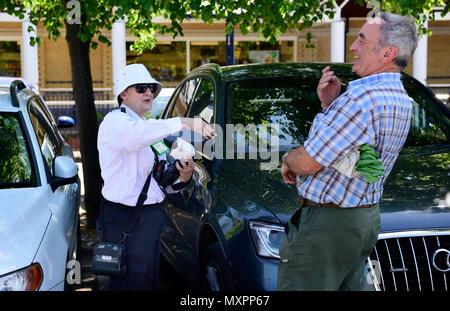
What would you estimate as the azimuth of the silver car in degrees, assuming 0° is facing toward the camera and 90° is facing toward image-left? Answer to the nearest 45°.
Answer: approximately 45°

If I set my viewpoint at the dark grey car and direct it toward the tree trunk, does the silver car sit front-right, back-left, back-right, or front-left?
front-left

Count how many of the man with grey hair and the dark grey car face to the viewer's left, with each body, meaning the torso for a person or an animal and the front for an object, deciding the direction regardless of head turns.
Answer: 1

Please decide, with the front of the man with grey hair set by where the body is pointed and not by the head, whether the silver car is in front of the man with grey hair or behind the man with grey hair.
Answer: in front

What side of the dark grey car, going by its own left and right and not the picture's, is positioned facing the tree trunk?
back

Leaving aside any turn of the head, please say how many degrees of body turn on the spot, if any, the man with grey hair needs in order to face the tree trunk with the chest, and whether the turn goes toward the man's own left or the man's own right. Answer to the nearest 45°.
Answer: approximately 45° to the man's own right

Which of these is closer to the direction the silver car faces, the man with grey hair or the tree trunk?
the man with grey hair

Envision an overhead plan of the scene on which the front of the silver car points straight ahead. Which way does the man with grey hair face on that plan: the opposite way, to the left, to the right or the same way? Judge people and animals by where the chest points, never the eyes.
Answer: to the right

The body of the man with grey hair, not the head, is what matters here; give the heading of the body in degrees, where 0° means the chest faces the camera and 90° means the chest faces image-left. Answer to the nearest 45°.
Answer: approximately 90°

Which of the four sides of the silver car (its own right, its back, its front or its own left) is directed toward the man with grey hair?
left

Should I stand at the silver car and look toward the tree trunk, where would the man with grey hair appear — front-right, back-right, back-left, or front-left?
back-right

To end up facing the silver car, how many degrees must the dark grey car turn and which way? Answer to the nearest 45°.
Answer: approximately 135° to its right

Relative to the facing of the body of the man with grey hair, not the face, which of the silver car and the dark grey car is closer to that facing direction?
the silver car

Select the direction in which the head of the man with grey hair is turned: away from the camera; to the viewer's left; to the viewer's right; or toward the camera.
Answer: to the viewer's left
